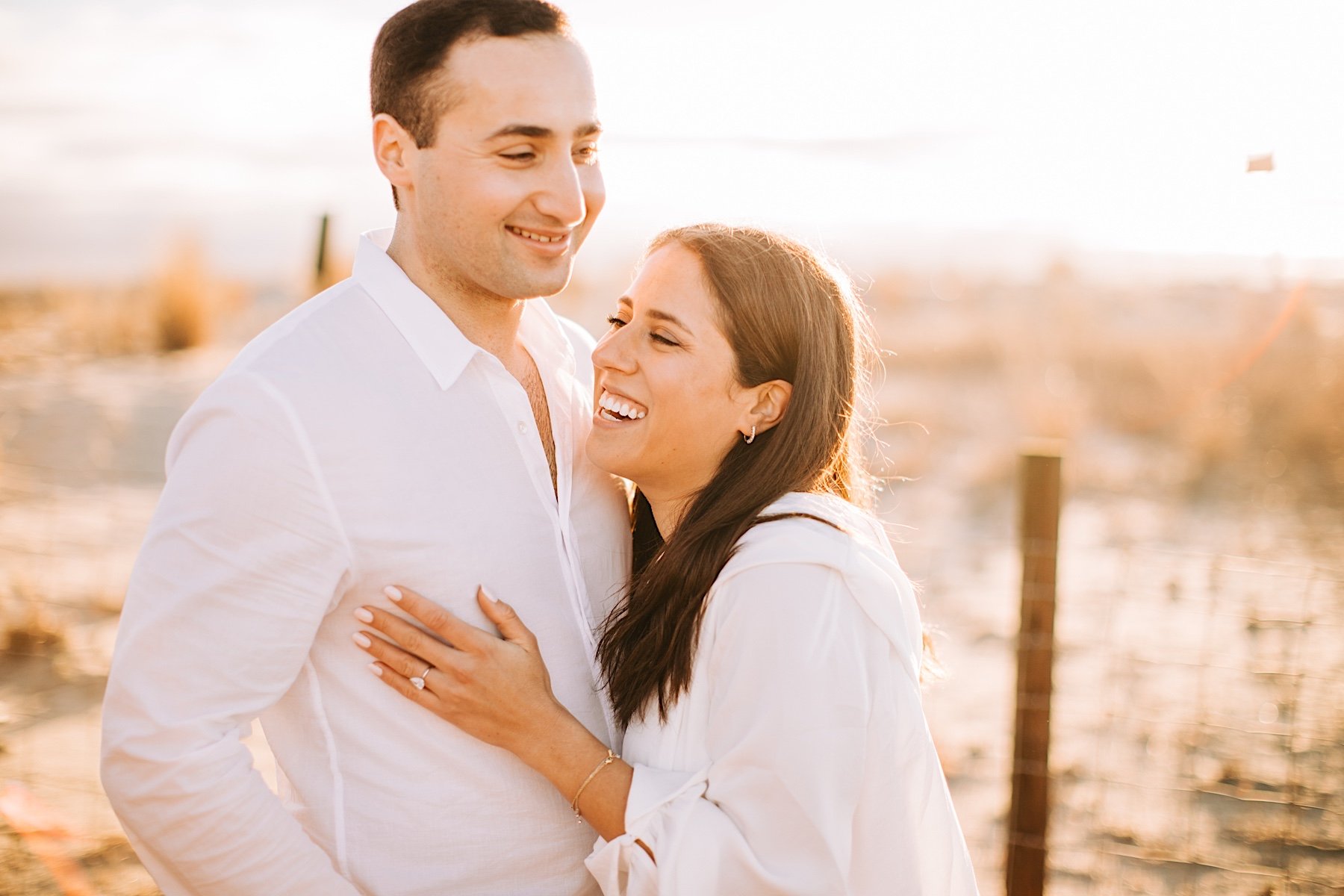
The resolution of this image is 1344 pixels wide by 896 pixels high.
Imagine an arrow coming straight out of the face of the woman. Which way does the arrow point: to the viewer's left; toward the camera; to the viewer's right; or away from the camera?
to the viewer's left

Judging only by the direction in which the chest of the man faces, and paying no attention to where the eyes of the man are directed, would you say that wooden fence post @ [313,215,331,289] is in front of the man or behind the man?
behind

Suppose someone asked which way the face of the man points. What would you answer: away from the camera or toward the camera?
toward the camera

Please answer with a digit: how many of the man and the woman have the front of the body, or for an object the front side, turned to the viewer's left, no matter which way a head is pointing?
1

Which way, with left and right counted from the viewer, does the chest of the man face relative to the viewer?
facing the viewer and to the right of the viewer

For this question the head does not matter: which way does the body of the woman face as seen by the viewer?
to the viewer's left

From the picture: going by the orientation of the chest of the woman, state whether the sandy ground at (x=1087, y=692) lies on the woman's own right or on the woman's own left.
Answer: on the woman's own right
